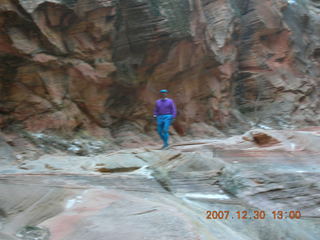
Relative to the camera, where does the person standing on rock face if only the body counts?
toward the camera
